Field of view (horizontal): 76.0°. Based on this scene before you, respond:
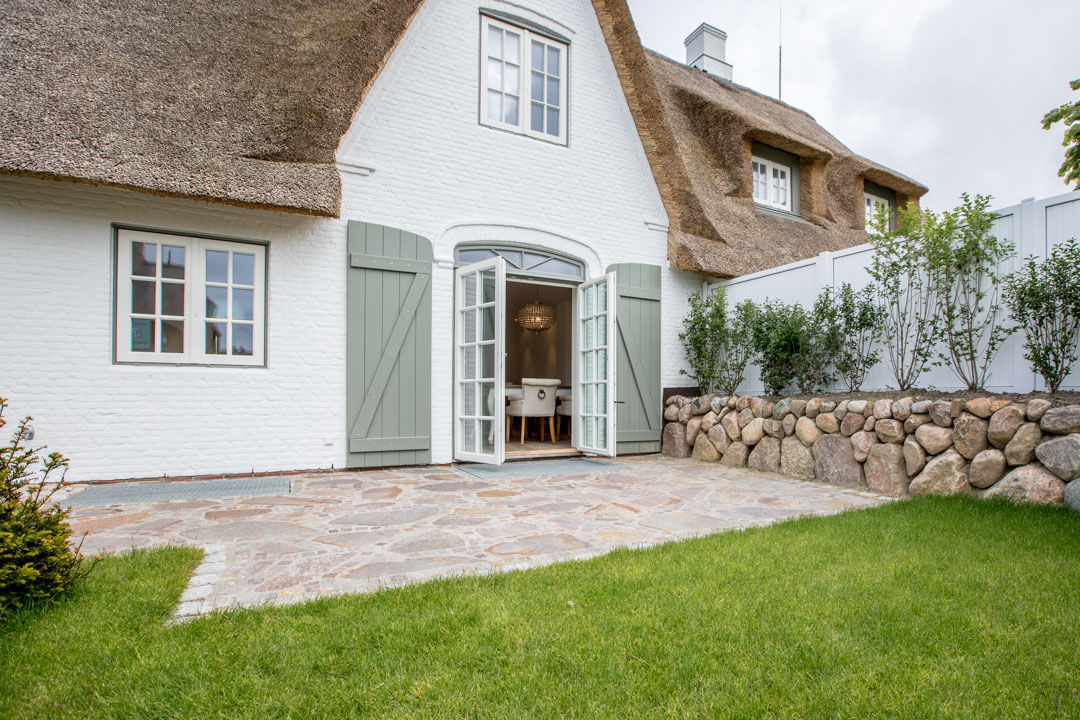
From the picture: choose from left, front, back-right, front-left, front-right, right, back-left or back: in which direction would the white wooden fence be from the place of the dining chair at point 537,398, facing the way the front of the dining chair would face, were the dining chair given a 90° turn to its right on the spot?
right

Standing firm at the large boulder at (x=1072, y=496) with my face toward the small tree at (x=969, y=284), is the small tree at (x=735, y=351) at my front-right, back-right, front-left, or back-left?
front-left

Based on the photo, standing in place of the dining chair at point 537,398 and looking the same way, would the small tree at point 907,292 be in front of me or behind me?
behind

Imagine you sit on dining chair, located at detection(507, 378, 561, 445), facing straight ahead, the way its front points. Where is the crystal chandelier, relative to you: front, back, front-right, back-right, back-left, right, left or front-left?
front-right

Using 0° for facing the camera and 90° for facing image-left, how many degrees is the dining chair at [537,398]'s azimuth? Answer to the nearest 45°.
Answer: approximately 135°

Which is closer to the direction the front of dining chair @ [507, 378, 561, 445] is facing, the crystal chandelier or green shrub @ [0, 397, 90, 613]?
the crystal chandelier

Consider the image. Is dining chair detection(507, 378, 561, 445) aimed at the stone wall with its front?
no

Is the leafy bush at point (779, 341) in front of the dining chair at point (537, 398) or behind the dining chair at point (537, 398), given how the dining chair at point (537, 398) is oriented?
behind
